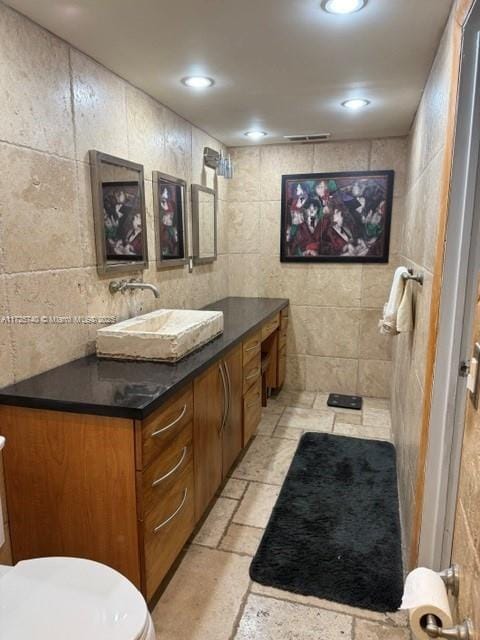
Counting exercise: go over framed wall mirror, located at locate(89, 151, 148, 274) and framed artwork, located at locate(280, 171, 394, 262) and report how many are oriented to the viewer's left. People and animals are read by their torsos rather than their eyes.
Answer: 0

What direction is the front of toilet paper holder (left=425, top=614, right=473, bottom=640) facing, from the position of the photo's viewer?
facing to the left of the viewer

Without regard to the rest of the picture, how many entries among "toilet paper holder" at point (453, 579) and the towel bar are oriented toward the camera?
0

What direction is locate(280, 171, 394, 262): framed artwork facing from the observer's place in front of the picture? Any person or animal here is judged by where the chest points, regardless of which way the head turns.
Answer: facing the viewer

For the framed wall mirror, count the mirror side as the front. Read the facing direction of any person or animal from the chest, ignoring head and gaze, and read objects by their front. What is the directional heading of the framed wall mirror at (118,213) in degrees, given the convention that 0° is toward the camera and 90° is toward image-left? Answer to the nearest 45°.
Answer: approximately 315°

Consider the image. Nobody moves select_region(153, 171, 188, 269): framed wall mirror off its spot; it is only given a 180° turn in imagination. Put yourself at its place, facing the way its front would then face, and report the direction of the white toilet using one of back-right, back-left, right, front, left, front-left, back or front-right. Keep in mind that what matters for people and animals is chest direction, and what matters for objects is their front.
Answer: back-left

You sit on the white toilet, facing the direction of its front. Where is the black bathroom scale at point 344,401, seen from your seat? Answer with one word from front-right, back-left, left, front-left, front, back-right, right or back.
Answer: left

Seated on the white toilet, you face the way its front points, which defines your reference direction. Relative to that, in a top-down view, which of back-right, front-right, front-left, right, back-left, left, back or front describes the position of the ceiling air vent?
left

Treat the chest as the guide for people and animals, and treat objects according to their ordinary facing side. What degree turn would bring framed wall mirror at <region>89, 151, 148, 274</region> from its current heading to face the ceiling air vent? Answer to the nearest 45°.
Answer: approximately 90° to its left

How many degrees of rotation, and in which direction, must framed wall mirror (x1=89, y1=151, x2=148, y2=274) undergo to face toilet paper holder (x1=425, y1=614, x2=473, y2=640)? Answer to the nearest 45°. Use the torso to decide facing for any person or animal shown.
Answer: approximately 45° to its right

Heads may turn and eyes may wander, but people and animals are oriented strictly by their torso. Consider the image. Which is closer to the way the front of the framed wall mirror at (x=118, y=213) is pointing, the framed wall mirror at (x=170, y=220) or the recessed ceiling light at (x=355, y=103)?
the recessed ceiling light

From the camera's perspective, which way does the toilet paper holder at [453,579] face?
to the viewer's left

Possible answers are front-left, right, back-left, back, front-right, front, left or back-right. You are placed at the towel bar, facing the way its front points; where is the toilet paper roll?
left

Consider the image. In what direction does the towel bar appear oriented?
to the viewer's left

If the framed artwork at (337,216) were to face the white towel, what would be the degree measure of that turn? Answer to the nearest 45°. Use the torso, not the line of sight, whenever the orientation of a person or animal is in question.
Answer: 0° — it already faces it
